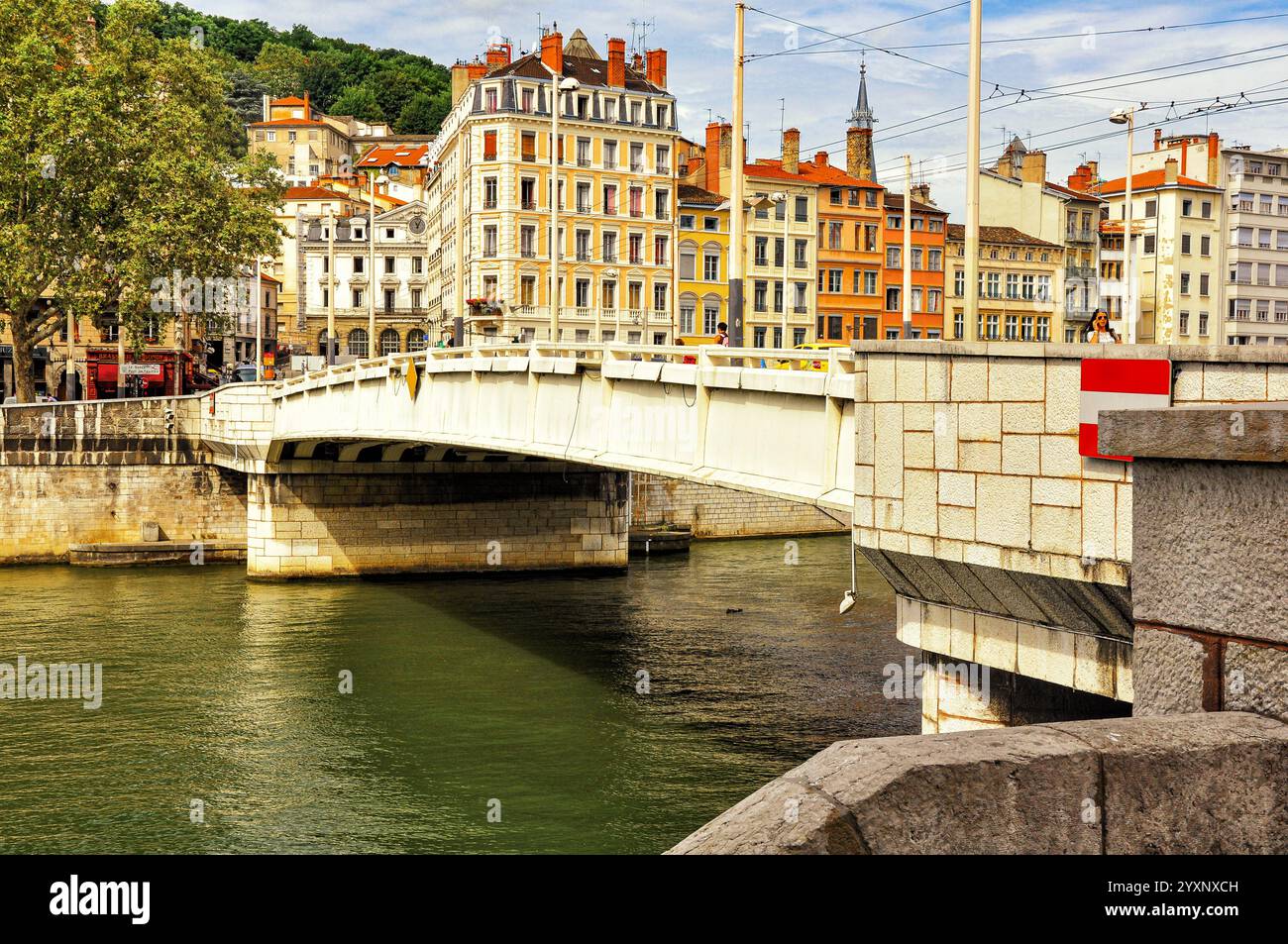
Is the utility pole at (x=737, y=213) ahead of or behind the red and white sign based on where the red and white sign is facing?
behind

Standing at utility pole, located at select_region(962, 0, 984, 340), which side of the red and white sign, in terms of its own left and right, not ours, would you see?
back

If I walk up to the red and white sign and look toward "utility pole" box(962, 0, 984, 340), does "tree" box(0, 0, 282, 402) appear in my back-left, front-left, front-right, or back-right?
front-left

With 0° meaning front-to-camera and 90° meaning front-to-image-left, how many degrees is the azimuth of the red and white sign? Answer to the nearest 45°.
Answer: approximately 0°

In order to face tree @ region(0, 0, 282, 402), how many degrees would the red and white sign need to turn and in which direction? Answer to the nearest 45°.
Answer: approximately 135° to its right
